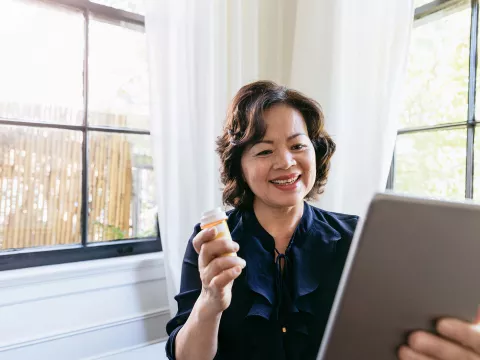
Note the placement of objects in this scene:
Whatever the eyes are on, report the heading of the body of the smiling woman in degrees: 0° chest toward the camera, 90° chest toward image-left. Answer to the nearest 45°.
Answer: approximately 0°

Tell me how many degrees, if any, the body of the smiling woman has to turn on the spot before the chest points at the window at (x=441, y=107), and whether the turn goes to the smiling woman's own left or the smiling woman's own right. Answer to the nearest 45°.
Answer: approximately 135° to the smiling woman's own left

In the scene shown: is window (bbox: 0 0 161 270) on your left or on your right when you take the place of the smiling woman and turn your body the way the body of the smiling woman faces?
on your right

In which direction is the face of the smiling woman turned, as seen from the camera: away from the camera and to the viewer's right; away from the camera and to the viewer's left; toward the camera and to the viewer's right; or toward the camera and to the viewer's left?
toward the camera and to the viewer's right
